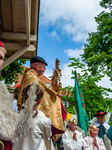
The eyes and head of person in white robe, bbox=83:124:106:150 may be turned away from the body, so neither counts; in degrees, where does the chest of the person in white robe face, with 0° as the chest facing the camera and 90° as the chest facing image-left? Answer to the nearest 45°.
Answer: approximately 315°

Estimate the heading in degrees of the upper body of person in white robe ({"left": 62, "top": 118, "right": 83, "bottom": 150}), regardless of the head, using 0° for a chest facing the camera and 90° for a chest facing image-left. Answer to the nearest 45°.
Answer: approximately 315°

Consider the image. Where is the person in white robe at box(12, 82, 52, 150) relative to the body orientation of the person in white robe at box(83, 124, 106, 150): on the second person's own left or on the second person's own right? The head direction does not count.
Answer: on the second person's own right

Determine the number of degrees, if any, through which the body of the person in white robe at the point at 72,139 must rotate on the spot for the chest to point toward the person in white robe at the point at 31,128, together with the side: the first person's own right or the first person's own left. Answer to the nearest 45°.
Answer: approximately 45° to the first person's own right
